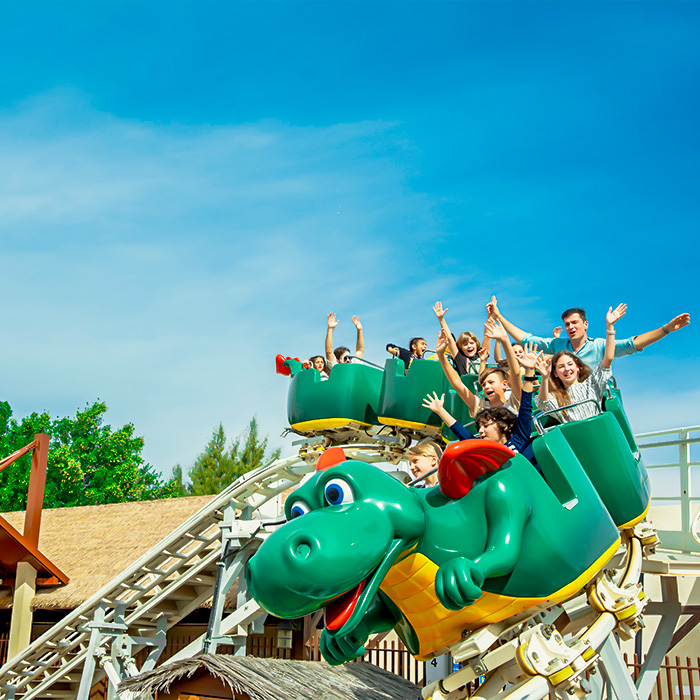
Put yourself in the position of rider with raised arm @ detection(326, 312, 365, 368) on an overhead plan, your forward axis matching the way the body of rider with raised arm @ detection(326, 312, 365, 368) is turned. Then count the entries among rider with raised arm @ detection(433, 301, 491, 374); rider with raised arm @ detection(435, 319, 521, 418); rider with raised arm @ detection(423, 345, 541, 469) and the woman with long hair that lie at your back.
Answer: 0

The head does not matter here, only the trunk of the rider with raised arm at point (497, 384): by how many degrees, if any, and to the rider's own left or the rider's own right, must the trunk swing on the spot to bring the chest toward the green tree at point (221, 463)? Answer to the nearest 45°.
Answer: approximately 135° to the rider's own right

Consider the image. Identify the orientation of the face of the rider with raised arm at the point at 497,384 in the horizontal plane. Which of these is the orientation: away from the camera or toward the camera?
toward the camera

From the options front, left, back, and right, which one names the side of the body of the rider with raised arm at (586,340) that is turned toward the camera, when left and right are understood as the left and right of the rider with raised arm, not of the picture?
front

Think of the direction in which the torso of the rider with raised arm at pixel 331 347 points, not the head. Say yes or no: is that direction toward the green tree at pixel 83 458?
no

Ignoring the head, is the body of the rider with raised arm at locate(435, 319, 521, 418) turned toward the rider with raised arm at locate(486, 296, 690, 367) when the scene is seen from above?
no

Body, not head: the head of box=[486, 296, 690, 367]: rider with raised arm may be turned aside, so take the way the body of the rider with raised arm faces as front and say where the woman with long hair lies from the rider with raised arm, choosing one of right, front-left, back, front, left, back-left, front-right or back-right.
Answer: front

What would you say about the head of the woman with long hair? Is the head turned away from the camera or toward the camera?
toward the camera

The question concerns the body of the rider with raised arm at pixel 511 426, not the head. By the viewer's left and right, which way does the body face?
facing the viewer and to the left of the viewer

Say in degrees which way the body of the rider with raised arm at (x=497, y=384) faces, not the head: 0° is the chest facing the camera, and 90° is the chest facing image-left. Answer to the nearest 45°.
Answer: approximately 45°
